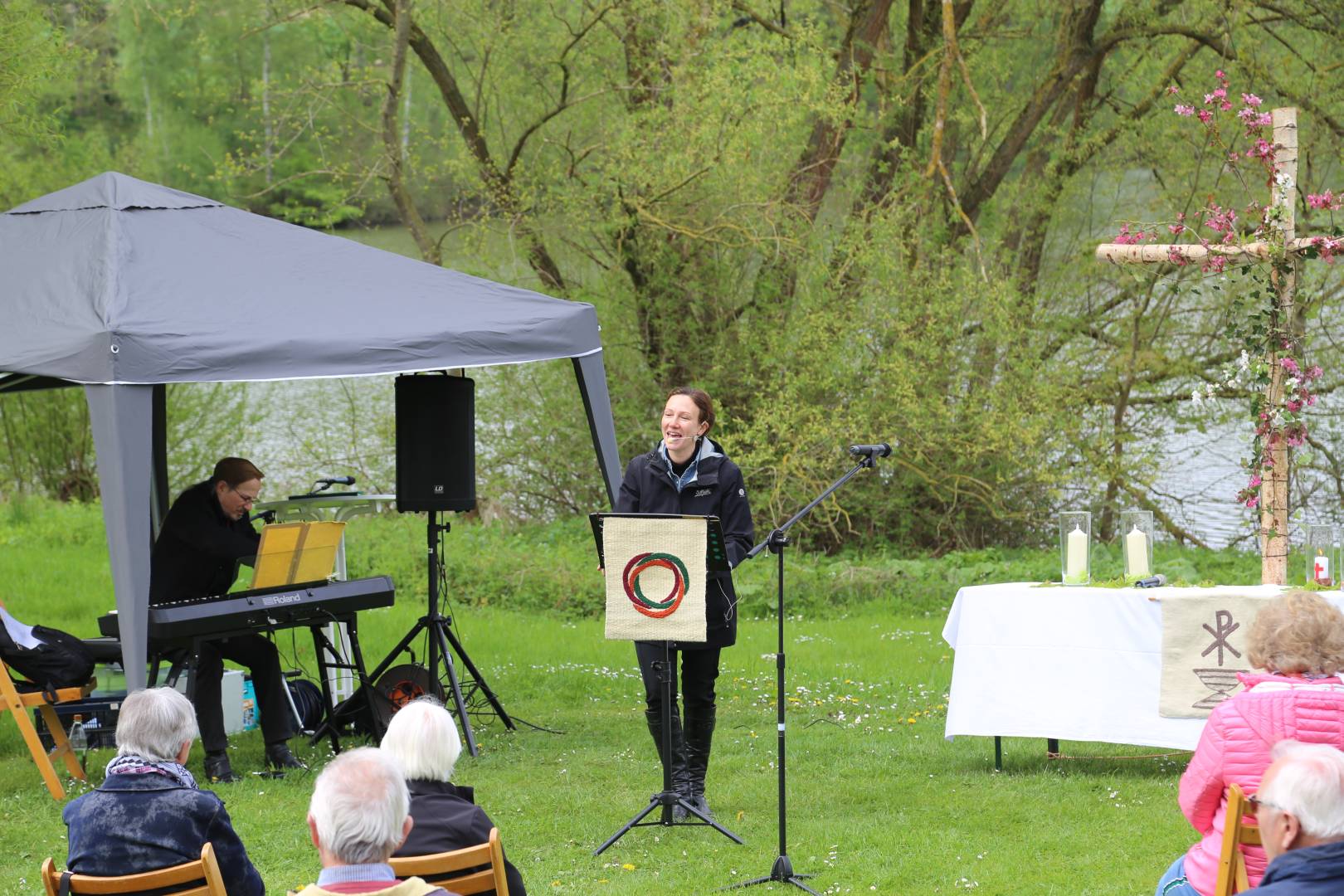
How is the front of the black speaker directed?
toward the camera

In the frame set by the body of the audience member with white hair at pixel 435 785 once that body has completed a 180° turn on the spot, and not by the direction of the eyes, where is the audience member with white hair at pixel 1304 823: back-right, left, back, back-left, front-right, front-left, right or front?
left

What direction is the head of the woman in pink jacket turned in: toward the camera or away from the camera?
away from the camera

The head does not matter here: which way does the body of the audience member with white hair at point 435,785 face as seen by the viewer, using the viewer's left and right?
facing away from the viewer and to the right of the viewer

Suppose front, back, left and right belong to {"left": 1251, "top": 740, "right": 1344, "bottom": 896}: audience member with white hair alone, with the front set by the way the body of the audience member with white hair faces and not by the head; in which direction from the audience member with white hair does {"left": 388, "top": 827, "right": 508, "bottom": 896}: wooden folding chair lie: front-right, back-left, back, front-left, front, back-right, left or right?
front-left

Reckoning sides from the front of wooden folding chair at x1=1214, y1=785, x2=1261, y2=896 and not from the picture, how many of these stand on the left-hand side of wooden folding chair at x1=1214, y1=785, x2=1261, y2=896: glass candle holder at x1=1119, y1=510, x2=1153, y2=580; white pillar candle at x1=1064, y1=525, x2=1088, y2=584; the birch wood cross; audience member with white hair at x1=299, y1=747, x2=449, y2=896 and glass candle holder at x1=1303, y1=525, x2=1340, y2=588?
1

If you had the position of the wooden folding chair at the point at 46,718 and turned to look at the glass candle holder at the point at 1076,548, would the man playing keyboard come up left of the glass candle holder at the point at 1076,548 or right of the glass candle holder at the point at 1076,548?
left

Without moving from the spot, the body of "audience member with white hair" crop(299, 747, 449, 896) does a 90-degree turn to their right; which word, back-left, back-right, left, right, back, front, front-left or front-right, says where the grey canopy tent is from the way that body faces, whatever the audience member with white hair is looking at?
left

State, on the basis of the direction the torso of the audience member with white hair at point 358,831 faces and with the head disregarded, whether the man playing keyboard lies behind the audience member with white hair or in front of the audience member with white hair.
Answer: in front

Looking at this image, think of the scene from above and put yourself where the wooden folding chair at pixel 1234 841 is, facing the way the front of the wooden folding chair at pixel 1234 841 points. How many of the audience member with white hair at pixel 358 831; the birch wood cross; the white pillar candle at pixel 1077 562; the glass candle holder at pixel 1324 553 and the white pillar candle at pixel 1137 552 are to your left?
1

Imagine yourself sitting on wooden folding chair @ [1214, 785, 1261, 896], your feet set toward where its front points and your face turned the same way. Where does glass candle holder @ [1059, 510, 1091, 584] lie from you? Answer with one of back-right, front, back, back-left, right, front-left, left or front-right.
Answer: front-right

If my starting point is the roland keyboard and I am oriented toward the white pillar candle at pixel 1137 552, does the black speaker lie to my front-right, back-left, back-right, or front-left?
front-left

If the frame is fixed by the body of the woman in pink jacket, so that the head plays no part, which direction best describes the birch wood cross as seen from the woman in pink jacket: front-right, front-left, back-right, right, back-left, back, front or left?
front

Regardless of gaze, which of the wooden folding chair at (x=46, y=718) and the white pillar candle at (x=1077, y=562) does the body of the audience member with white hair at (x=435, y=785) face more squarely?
the white pillar candle

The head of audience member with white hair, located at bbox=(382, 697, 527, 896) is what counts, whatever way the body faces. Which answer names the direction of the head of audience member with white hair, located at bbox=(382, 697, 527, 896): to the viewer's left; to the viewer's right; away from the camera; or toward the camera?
away from the camera

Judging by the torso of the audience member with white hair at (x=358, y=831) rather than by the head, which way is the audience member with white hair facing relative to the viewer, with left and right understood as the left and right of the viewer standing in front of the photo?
facing away from the viewer

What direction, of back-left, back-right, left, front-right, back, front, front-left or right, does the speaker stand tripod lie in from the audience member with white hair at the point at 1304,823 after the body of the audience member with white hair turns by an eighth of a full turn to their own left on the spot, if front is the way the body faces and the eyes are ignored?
front-right

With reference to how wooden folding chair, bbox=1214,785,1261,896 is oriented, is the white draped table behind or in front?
in front
